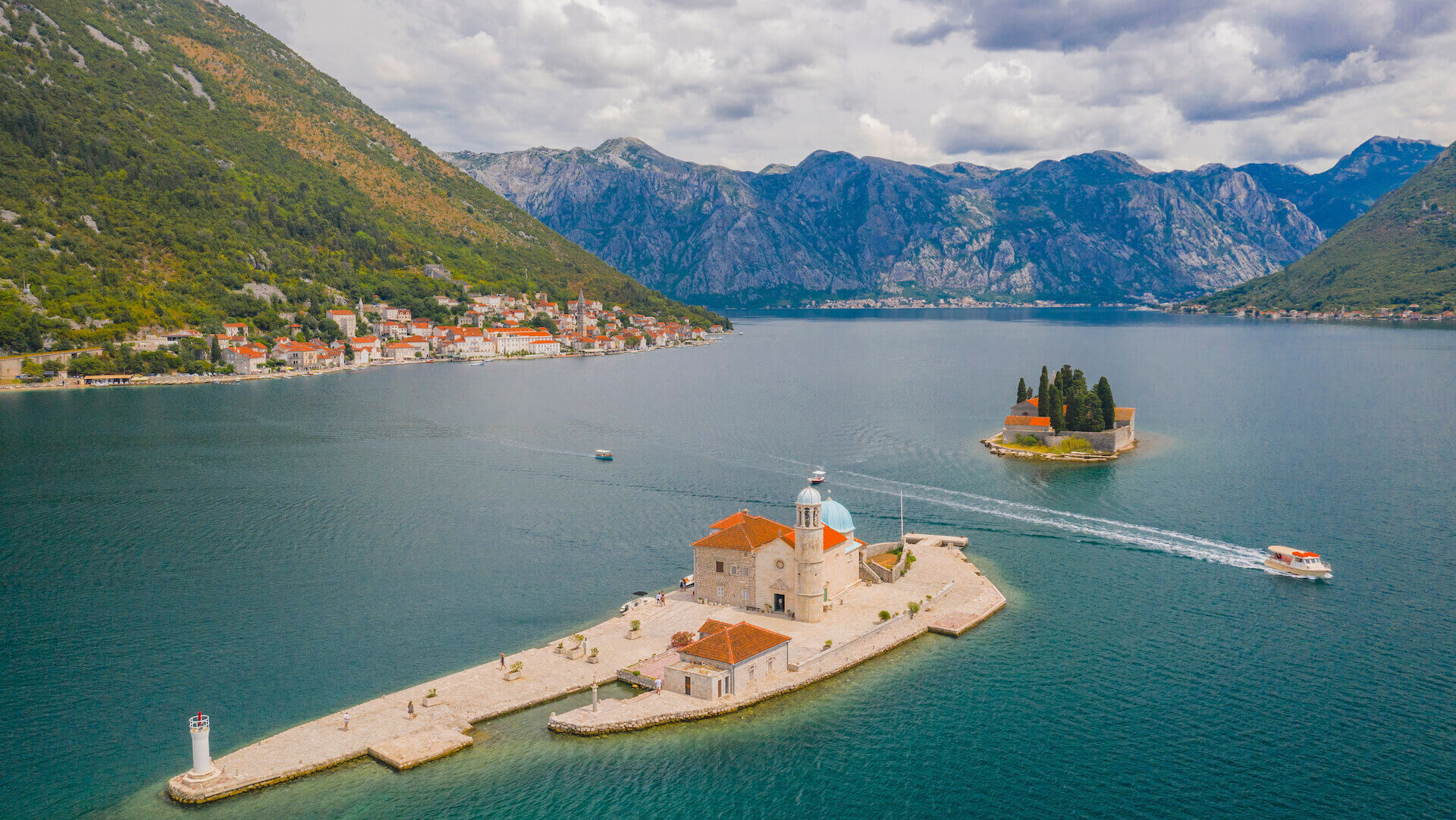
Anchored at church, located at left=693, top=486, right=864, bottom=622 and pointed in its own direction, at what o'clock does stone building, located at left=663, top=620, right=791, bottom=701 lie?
The stone building is roughly at 11 o'clock from the church.

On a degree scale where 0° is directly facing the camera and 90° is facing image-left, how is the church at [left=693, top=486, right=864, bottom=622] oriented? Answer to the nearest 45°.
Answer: approximately 45°

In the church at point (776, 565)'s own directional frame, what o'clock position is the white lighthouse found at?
The white lighthouse is roughly at 12 o'clock from the church.
